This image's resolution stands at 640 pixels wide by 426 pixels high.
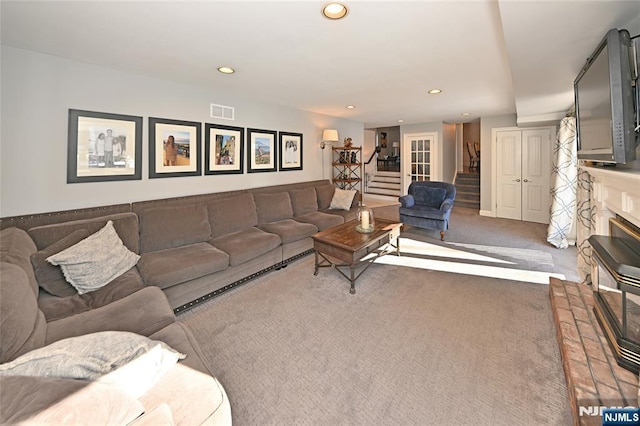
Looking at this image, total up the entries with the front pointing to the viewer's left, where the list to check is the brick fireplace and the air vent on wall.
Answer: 1

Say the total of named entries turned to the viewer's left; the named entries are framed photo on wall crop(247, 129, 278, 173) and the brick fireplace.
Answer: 1

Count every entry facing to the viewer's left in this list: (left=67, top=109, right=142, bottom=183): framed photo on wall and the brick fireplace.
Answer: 1

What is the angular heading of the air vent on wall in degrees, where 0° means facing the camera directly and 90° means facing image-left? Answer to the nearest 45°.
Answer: approximately 315°

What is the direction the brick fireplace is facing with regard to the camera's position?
facing to the left of the viewer

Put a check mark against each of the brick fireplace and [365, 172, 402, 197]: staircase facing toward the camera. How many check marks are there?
1

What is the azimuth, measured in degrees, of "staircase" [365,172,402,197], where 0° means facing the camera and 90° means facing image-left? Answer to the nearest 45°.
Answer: approximately 0°

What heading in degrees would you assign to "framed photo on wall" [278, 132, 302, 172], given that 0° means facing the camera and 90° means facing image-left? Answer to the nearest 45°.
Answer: approximately 315°

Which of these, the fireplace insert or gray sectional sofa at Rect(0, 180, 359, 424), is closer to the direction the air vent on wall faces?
the fireplace insert

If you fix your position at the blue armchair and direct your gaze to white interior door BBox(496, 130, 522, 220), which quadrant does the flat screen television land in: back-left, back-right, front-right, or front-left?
back-right
